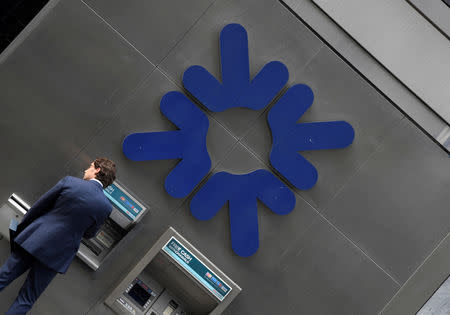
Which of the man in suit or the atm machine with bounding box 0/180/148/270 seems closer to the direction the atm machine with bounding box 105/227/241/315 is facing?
the man in suit

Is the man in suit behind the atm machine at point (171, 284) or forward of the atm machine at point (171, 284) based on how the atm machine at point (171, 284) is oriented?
forward

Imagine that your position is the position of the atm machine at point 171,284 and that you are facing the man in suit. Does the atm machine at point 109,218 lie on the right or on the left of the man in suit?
right

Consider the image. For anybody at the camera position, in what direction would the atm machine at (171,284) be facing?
facing the viewer

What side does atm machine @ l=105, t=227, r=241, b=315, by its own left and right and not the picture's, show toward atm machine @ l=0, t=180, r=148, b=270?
right
